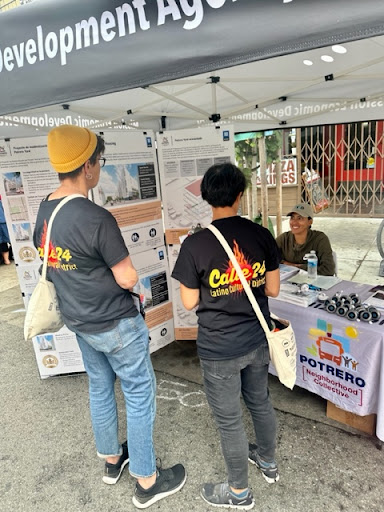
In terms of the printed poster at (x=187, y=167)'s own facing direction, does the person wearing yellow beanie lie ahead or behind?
ahead

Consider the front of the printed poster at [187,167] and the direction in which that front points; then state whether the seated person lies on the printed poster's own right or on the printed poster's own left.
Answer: on the printed poster's own left

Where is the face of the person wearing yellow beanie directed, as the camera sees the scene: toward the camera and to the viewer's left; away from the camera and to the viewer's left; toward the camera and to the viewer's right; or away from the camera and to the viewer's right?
away from the camera and to the viewer's right
